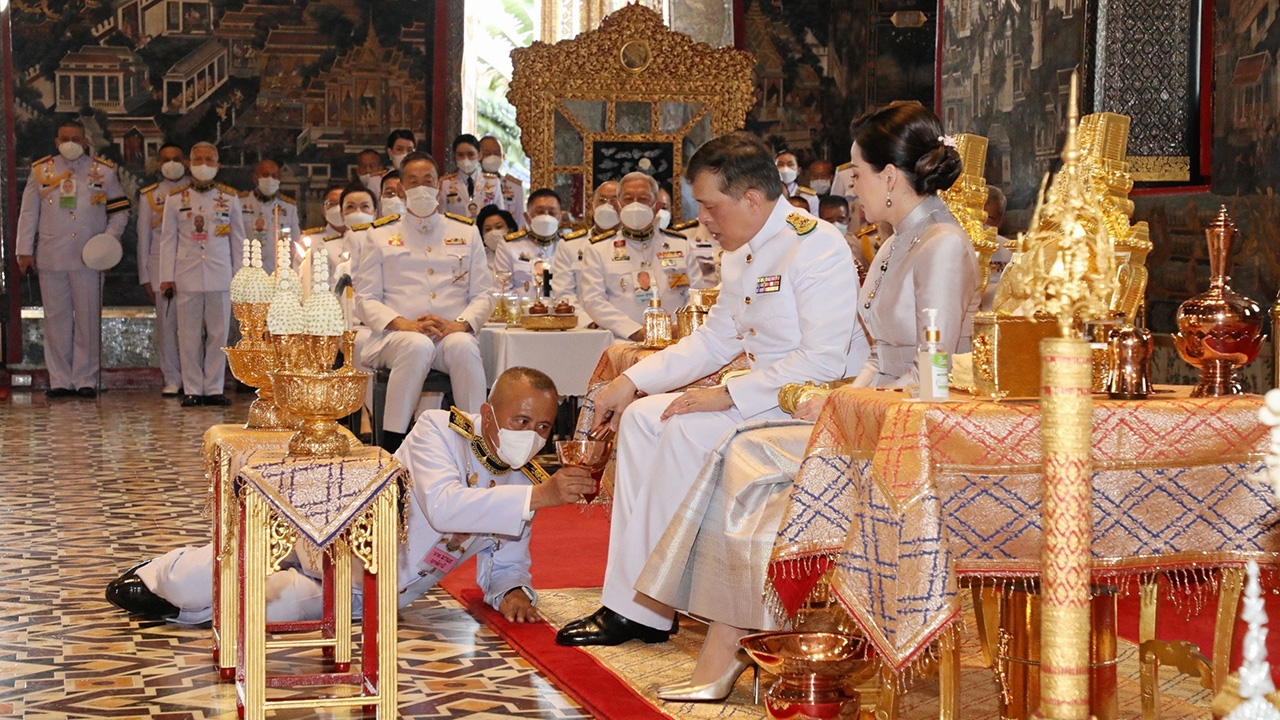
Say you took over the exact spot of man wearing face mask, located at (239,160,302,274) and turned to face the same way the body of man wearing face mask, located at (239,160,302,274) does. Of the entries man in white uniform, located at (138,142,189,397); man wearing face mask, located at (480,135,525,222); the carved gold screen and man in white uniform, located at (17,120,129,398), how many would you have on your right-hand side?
2

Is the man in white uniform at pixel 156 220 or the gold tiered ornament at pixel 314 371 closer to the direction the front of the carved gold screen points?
the gold tiered ornament

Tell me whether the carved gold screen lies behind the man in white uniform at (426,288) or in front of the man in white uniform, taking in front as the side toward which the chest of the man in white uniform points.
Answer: behind

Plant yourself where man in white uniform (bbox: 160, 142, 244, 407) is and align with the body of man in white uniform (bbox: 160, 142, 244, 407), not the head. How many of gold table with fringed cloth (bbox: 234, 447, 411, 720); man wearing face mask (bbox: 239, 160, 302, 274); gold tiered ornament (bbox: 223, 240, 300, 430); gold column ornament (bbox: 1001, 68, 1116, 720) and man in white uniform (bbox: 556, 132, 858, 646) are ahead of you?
4

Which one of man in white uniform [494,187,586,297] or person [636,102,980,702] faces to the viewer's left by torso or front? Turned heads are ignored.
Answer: the person

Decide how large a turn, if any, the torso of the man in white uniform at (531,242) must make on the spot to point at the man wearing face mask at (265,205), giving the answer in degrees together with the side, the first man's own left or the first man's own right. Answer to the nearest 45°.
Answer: approximately 135° to the first man's own right

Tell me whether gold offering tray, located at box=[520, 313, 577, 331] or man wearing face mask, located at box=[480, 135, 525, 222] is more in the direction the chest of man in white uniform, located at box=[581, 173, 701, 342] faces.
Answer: the gold offering tray

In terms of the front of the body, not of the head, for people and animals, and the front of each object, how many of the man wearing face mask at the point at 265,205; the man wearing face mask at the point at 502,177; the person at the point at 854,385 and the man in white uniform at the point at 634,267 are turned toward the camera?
3

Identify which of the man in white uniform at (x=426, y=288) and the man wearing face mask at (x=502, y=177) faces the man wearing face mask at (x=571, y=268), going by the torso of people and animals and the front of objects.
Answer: the man wearing face mask at (x=502, y=177)

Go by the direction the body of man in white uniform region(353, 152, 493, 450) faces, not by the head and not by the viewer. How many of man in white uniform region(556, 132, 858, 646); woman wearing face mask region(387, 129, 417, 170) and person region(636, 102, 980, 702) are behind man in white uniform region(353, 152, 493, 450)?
1
